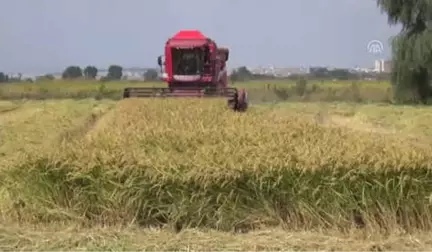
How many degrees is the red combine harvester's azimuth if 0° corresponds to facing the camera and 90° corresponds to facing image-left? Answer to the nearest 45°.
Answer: approximately 0°

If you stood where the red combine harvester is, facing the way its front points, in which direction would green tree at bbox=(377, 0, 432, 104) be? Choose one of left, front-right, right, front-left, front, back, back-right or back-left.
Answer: back-left
